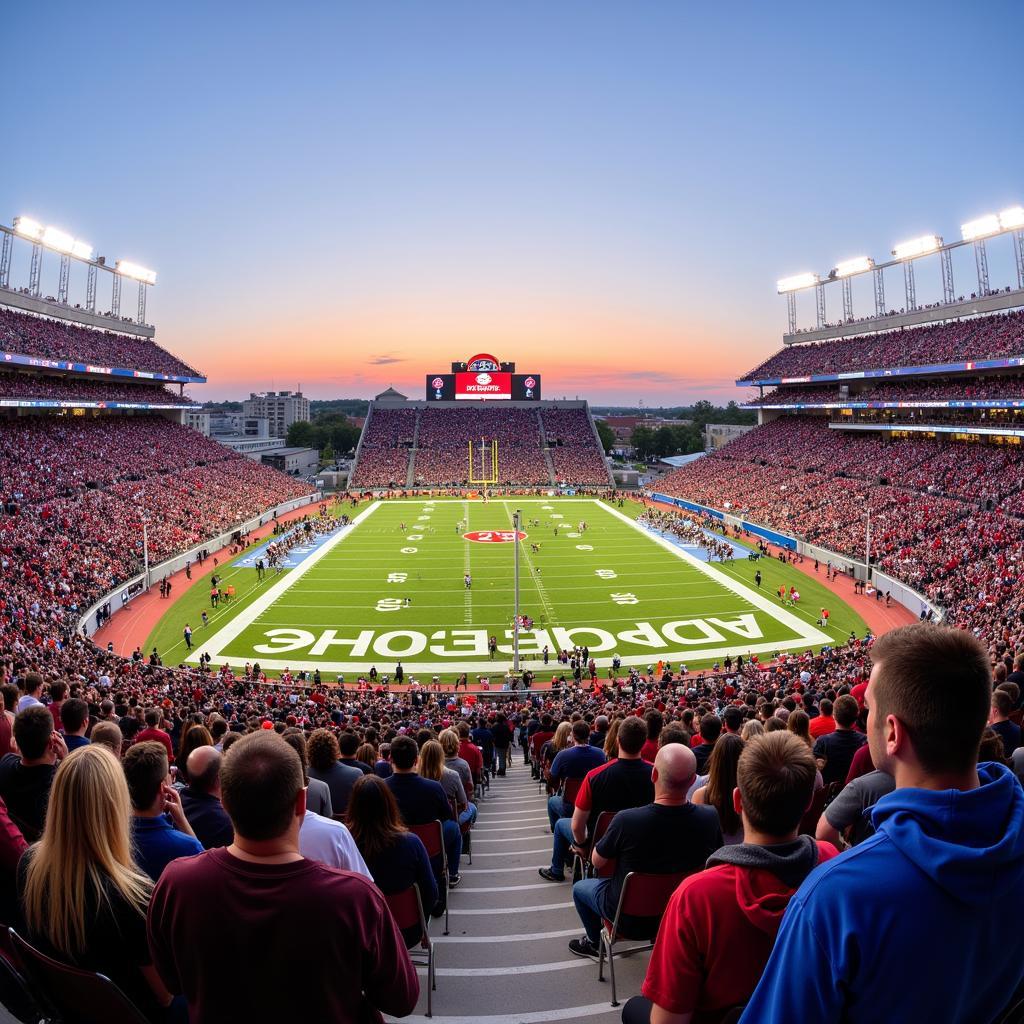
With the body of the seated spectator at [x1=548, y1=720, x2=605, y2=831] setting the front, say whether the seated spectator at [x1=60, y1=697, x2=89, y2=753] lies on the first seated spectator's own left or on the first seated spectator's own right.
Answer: on the first seated spectator's own left

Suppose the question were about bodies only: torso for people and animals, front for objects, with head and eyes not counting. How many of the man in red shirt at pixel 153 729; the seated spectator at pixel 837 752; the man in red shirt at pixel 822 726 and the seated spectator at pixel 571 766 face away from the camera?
4

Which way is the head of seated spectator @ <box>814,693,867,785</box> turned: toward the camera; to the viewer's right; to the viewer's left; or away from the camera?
away from the camera

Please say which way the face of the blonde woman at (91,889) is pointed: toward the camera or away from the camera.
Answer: away from the camera

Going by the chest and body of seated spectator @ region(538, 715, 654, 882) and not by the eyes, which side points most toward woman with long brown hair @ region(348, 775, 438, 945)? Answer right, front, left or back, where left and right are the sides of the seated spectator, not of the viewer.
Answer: left

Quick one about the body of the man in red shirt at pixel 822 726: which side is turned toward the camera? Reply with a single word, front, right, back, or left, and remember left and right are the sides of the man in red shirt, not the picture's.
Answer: back

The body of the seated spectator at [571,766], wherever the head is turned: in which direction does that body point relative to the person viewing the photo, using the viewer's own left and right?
facing away from the viewer

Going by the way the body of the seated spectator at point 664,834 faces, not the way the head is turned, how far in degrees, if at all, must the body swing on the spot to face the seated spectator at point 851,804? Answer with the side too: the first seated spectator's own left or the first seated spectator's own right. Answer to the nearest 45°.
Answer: approximately 90° to the first seated spectator's own right

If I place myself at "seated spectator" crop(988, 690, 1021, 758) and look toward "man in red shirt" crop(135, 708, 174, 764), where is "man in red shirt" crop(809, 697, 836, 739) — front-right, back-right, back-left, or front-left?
front-right

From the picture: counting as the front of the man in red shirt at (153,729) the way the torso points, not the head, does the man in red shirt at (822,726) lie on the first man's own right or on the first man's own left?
on the first man's own right

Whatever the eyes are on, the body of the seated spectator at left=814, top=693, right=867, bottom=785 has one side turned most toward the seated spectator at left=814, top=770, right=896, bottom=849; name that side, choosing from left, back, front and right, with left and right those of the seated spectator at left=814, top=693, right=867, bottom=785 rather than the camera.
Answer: back
